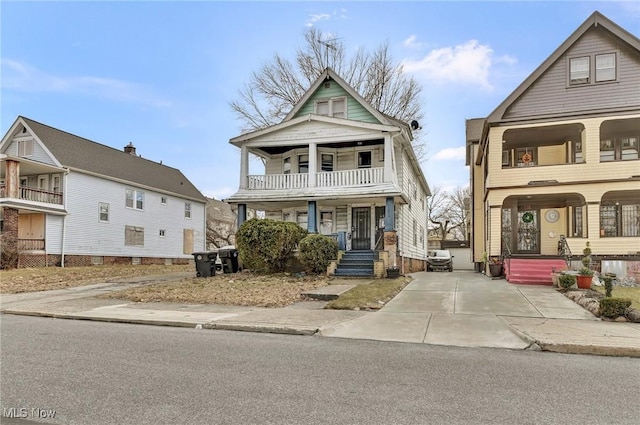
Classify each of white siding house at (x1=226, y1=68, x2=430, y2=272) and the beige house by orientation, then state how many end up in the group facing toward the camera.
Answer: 2

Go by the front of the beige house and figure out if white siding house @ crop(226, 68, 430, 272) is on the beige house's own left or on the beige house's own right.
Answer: on the beige house's own right

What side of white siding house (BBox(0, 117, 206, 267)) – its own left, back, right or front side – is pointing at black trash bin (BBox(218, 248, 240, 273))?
left

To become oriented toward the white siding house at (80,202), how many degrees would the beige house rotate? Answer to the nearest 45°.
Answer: approximately 90° to its right

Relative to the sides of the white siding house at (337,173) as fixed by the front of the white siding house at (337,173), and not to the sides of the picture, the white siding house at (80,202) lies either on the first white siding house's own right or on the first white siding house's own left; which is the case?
on the first white siding house's own right

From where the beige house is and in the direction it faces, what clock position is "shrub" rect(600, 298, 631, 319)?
The shrub is roughly at 12 o'clock from the beige house.

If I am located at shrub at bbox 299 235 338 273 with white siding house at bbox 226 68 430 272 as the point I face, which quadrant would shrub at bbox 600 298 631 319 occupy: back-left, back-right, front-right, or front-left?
back-right

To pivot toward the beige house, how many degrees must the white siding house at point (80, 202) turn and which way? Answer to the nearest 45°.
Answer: approximately 90° to its left
